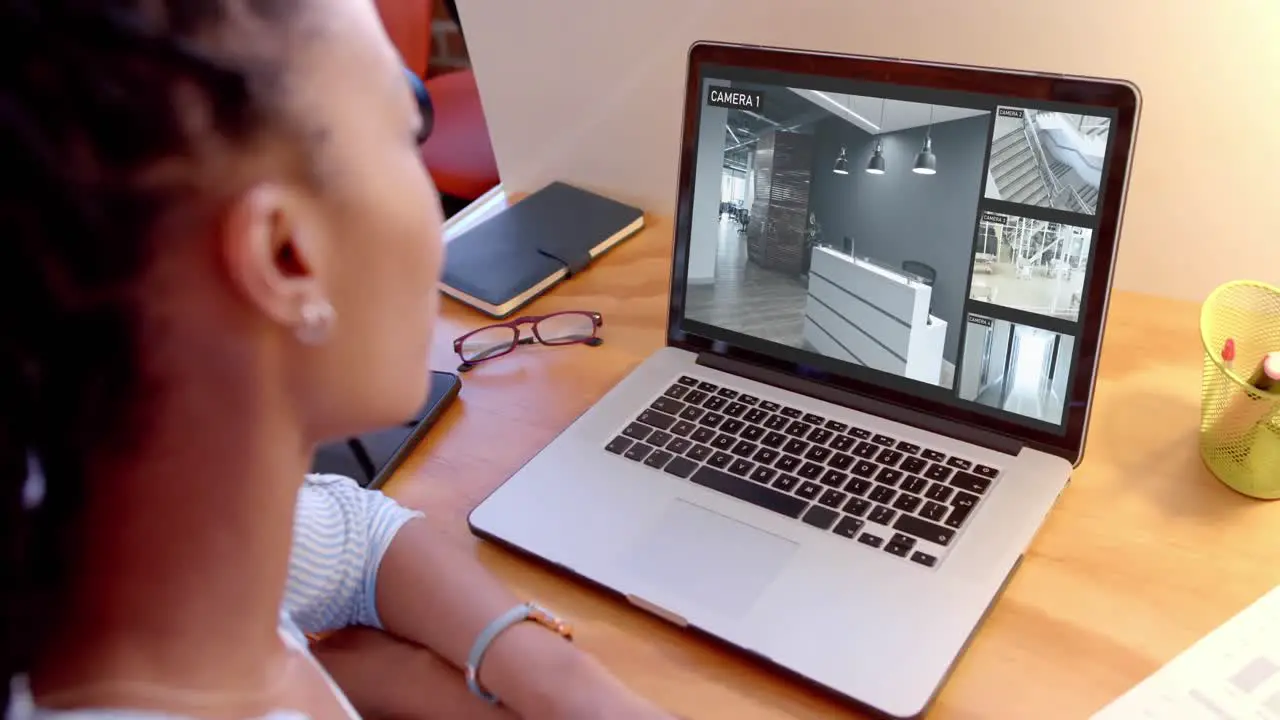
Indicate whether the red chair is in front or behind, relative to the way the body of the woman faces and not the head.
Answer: in front

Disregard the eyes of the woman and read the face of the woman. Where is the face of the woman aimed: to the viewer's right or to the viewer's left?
to the viewer's right

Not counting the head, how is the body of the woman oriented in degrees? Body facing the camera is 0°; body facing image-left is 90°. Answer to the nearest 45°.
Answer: approximately 225°
